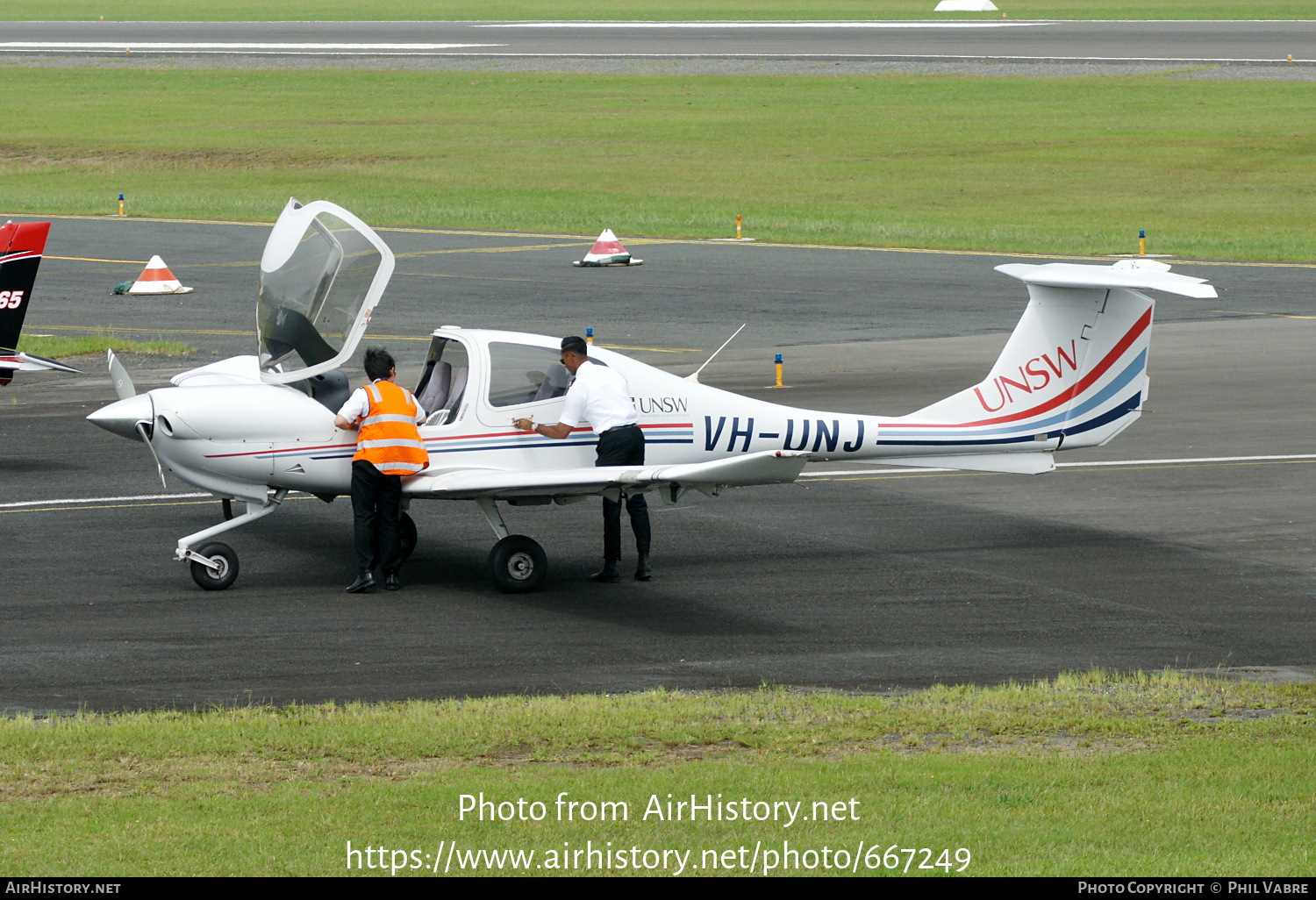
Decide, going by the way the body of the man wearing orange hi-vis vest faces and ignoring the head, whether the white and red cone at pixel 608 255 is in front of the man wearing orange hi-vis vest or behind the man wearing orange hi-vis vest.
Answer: in front

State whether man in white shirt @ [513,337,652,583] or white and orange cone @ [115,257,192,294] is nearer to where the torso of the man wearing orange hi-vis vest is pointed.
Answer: the white and orange cone

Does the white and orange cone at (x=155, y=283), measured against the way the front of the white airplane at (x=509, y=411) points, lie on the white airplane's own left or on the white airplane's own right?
on the white airplane's own right

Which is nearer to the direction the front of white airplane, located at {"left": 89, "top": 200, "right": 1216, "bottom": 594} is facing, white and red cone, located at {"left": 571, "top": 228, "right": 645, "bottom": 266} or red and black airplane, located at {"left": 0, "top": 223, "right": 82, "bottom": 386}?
the red and black airplane

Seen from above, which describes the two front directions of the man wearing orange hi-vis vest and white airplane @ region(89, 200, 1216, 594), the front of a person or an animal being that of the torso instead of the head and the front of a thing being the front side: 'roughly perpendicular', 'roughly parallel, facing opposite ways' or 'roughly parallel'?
roughly perpendicular

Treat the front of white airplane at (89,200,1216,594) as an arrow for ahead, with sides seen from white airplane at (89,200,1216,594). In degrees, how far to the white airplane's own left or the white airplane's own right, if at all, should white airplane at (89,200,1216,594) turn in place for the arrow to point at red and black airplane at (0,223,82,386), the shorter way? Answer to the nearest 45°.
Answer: approximately 45° to the white airplane's own right

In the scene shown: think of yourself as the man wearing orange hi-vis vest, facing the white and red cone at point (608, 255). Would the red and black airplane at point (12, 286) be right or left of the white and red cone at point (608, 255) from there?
left

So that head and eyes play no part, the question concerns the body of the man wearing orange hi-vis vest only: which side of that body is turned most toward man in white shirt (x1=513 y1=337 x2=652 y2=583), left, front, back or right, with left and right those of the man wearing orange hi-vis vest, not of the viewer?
right

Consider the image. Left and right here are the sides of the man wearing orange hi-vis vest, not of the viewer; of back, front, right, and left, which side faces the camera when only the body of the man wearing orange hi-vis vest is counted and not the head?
back

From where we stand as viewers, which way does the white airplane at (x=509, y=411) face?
facing to the left of the viewer

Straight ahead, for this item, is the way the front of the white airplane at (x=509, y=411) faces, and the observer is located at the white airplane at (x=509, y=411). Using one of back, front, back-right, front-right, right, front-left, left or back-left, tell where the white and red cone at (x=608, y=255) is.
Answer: right
